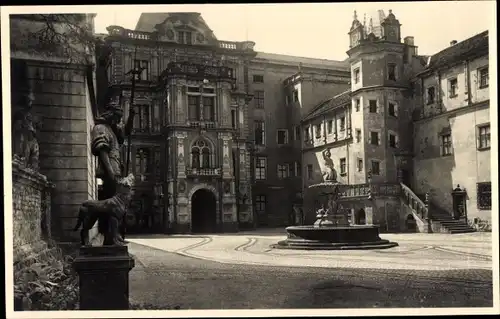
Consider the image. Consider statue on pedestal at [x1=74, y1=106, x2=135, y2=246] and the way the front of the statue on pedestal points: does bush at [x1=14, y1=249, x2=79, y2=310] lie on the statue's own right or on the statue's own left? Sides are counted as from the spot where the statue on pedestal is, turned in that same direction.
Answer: on the statue's own right

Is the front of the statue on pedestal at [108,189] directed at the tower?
no
